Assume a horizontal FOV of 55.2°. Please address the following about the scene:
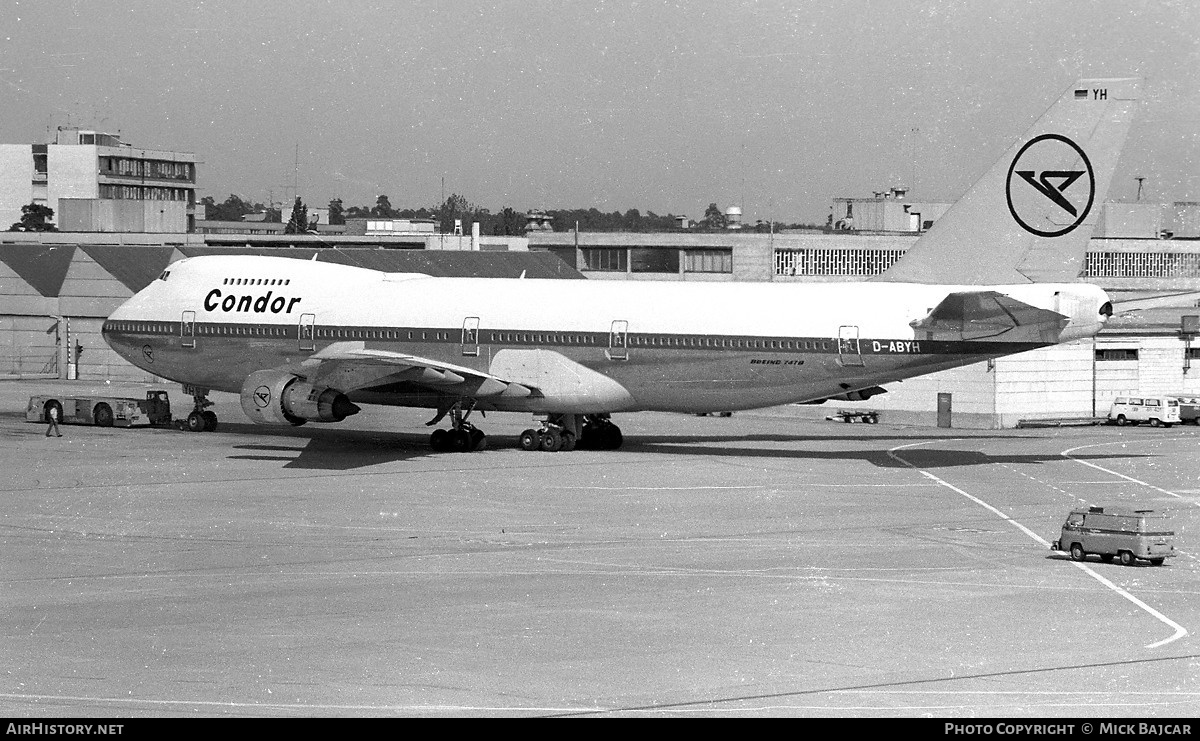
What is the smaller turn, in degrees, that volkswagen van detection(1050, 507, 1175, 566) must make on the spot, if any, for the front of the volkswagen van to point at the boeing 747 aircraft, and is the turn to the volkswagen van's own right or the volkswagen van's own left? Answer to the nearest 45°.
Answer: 0° — it already faces it

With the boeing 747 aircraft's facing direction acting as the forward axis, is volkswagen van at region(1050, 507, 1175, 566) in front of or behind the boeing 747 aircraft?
behind

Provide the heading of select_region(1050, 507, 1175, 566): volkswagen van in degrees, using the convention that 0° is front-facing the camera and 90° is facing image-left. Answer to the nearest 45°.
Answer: approximately 135°
